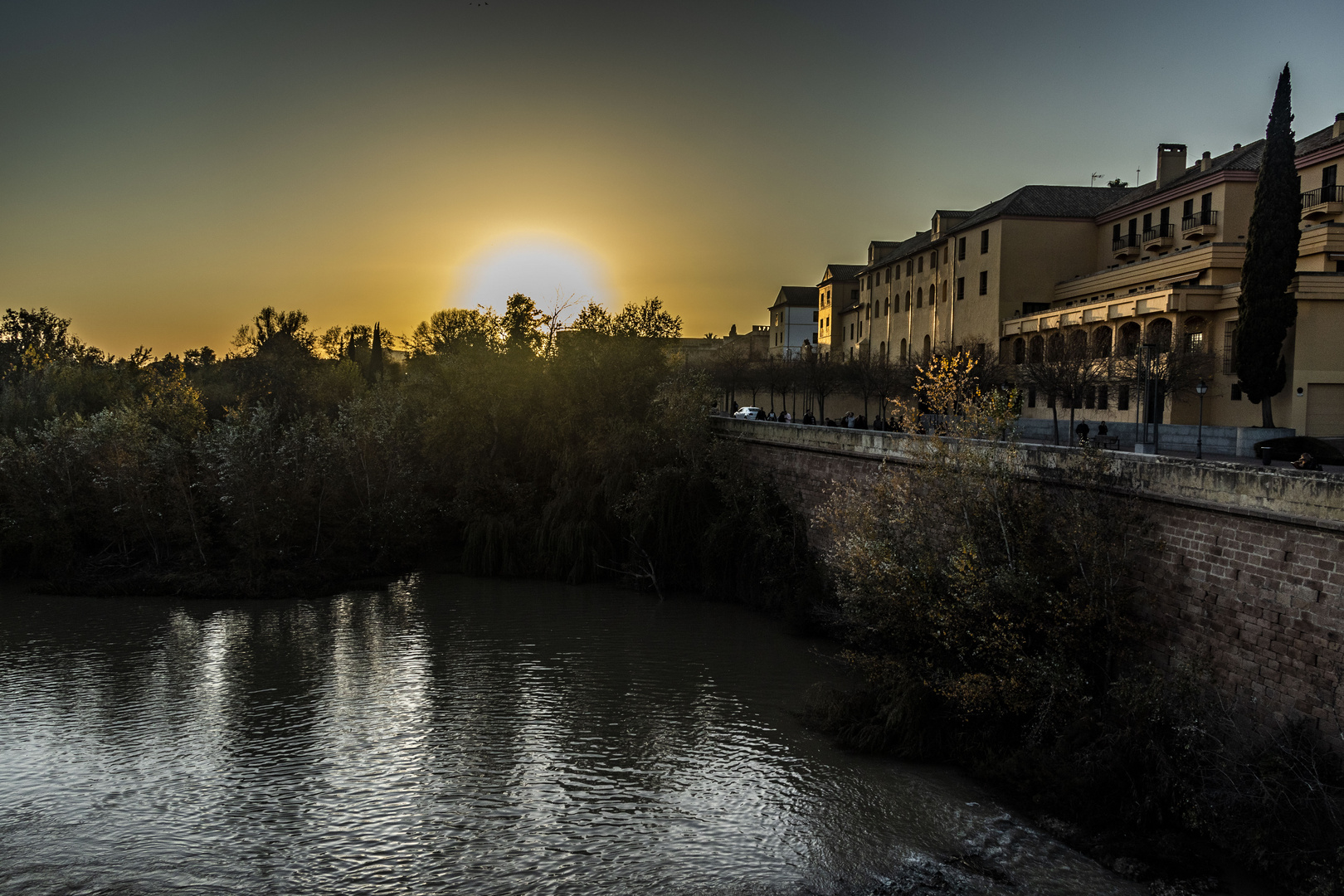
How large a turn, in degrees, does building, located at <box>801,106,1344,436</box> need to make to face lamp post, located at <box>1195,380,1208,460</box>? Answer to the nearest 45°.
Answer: approximately 45° to its left

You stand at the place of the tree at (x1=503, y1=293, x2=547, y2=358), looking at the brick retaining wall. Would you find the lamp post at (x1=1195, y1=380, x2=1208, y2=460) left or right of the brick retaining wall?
left

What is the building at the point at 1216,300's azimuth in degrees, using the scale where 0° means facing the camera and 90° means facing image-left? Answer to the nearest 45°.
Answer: approximately 45°

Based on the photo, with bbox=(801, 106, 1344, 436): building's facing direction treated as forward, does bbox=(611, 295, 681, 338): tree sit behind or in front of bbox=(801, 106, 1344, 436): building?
in front
